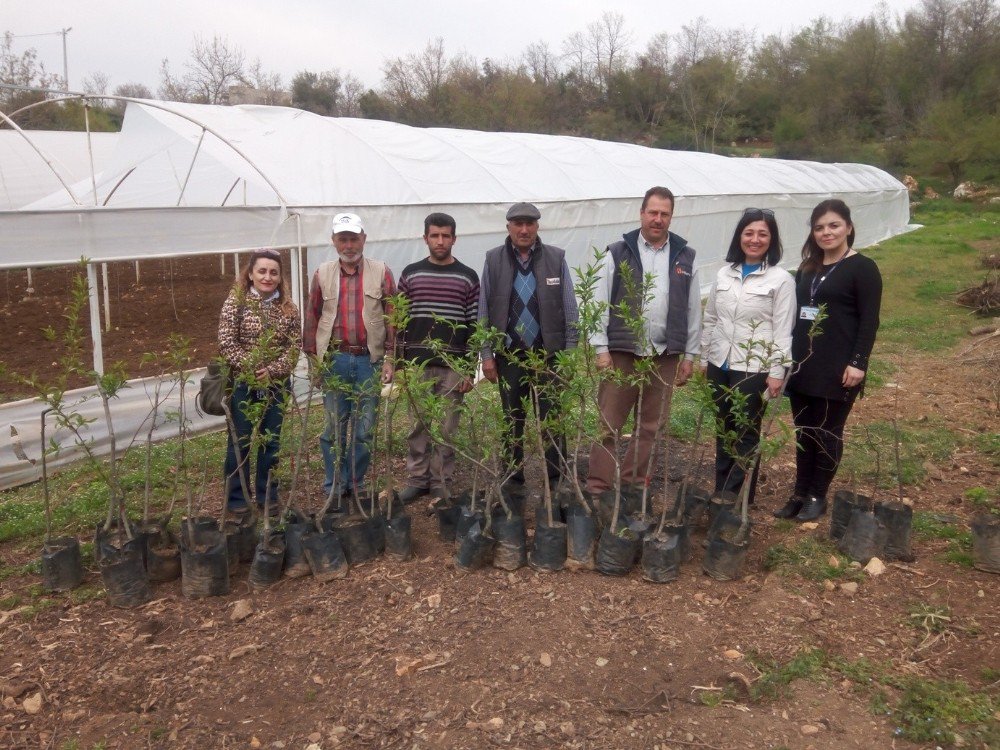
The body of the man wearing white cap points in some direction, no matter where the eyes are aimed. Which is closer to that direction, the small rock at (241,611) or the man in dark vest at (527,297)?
the small rock

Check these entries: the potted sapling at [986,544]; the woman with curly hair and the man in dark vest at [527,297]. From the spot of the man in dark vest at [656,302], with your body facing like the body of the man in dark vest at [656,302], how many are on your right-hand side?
2

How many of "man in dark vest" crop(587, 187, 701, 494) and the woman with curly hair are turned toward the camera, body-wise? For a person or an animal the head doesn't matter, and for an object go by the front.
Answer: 2

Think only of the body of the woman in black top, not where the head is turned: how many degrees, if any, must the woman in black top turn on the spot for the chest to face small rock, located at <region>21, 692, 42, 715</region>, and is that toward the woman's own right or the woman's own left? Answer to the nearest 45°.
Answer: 0° — they already face it
